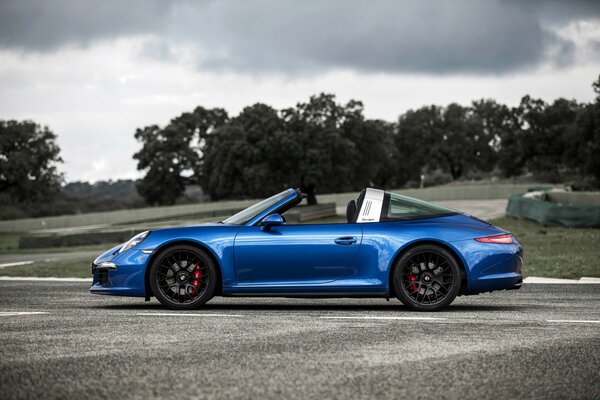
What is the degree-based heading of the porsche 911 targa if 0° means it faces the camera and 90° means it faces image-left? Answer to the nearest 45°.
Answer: approximately 90°
